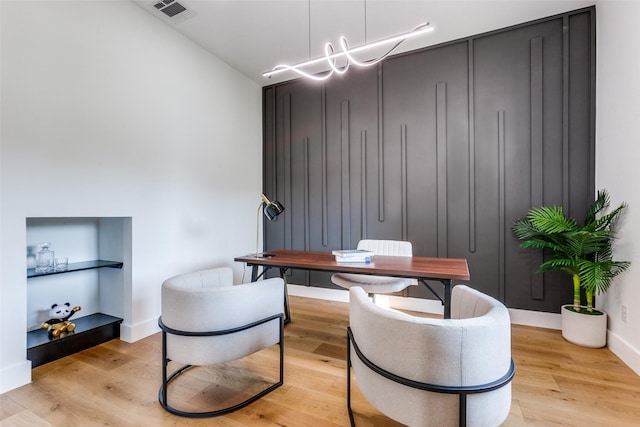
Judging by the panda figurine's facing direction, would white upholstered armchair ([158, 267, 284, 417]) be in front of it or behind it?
in front

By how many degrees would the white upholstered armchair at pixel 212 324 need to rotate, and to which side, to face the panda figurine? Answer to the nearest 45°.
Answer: approximately 90° to its left

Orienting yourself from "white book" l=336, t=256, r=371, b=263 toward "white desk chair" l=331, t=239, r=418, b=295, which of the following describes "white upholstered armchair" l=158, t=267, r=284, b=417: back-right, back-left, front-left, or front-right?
back-left

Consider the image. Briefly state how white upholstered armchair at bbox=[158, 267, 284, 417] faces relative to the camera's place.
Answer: facing away from the viewer and to the right of the viewer

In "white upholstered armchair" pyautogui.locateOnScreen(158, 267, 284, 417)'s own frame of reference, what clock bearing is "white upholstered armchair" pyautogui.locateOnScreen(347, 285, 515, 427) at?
"white upholstered armchair" pyautogui.locateOnScreen(347, 285, 515, 427) is roughly at 3 o'clock from "white upholstered armchair" pyautogui.locateOnScreen(158, 267, 284, 417).

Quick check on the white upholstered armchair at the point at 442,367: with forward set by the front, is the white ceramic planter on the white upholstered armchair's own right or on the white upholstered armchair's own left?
on the white upholstered armchair's own right

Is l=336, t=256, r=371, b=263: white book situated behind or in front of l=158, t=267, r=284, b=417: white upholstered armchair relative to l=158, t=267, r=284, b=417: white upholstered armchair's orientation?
in front

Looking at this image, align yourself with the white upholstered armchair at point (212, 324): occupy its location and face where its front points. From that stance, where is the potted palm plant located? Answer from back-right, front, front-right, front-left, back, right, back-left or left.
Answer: front-right

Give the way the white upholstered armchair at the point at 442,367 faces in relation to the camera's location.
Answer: facing away from the viewer and to the left of the viewer

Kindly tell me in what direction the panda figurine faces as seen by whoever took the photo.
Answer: facing the viewer and to the right of the viewer

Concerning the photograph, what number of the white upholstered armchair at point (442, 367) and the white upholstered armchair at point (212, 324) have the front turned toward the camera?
0

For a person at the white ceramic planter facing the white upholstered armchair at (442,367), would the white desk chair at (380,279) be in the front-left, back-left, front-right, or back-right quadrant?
front-right

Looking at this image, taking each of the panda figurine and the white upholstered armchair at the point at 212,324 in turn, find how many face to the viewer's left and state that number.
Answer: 0

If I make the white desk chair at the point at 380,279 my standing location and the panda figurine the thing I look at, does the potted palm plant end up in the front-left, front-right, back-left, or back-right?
back-left
